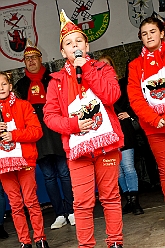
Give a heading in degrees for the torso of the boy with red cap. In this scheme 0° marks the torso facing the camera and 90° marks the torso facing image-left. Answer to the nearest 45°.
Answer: approximately 0°

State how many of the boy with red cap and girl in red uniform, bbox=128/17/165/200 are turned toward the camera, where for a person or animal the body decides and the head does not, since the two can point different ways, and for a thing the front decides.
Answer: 2

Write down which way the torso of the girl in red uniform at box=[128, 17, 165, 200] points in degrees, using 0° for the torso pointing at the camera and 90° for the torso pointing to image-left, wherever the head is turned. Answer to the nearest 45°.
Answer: approximately 0°

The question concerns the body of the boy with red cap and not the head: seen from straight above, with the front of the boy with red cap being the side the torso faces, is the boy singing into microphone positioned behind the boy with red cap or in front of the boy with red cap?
in front

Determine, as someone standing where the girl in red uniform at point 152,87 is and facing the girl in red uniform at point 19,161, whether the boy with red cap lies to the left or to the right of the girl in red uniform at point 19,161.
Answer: right

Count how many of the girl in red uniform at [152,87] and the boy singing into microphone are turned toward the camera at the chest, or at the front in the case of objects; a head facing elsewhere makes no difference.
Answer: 2

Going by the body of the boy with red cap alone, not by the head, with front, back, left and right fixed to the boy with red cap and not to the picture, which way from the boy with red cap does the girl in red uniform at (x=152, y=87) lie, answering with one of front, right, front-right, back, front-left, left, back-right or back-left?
front-left

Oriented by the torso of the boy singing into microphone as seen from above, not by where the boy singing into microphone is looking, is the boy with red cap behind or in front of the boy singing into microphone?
behind

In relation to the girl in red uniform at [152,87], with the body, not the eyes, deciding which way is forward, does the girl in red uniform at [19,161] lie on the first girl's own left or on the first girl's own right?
on the first girl's own right

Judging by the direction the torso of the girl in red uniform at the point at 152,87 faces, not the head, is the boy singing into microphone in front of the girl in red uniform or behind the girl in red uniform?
in front

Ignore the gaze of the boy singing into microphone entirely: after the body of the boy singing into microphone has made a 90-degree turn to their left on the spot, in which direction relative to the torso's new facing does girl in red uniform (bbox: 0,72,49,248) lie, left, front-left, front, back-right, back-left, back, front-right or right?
back-left
